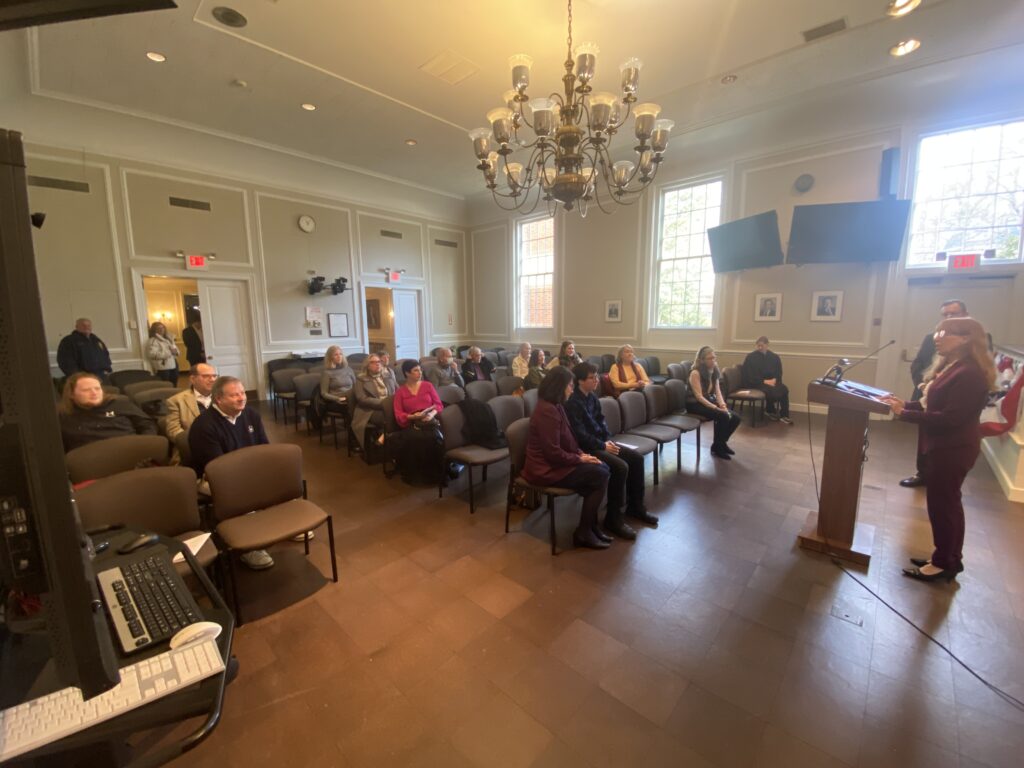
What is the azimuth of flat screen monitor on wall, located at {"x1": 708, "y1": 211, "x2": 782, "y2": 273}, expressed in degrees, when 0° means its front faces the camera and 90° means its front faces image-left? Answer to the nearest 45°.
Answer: approximately 45°

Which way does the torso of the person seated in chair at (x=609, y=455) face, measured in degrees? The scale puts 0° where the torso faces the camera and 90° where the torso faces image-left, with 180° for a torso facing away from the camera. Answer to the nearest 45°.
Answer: approximately 315°

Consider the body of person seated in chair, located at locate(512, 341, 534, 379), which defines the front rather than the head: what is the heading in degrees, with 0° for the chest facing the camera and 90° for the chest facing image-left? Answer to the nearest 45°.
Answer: approximately 315°

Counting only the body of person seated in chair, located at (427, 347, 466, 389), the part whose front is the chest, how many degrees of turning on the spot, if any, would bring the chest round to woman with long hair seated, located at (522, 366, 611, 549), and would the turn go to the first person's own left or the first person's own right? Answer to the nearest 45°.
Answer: approximately 45° to the first person's own right

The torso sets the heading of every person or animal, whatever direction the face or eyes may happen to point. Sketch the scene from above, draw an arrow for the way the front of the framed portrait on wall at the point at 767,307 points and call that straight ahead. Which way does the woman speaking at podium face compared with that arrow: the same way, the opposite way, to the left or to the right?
to the right

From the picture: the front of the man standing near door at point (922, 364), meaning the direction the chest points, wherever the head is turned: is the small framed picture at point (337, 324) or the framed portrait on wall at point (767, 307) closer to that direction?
the small framed picture
